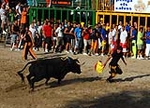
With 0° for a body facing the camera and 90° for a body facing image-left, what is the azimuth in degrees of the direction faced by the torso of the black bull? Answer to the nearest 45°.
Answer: approximately 270°

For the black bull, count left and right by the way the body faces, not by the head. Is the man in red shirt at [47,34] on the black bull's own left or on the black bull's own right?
on the black bull's own left

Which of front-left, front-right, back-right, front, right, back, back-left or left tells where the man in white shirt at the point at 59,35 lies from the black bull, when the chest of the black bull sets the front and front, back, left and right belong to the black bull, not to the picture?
left
